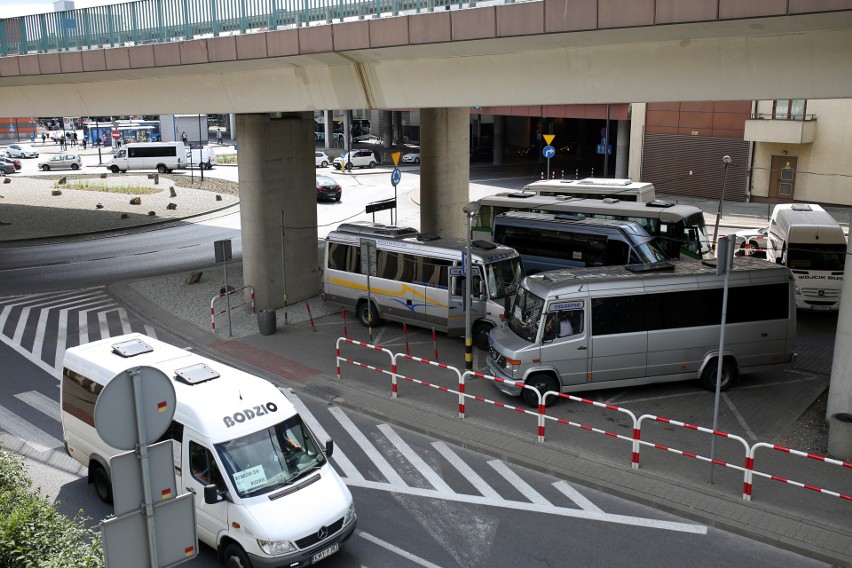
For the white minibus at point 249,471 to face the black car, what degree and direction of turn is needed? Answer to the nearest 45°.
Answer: approximately 135° to its left

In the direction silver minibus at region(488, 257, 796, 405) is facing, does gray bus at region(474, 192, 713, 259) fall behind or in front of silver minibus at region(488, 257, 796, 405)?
behind

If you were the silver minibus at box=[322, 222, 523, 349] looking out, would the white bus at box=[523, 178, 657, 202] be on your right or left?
on your left

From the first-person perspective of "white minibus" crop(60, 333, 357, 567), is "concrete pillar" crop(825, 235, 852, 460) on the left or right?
on its left

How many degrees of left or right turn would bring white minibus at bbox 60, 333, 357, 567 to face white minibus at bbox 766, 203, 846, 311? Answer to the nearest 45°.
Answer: approximately 90° to its left

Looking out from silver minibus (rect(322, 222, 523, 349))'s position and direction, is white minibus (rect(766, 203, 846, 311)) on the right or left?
on its left

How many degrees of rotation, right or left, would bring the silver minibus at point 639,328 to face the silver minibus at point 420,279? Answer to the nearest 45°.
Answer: approximately 90° to its right

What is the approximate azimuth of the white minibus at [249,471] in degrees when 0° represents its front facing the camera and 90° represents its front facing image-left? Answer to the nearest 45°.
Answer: approximately 315°

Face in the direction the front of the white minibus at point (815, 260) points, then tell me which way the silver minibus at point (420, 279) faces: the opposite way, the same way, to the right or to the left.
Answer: to the left

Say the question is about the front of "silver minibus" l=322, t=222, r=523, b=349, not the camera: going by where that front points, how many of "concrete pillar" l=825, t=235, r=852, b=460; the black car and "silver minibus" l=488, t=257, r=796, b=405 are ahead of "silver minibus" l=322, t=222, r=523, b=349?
2

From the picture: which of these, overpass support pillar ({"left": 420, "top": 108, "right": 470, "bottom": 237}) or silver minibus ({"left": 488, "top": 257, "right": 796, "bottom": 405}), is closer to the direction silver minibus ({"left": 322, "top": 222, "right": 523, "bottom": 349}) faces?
the silver minibus ({"left": 488, "top": 257, "right": 796, "bottom": 405})

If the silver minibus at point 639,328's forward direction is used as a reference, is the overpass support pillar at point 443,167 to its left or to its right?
on its right

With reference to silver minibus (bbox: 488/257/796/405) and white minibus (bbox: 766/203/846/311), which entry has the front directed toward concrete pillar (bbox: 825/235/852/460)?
the white minibus

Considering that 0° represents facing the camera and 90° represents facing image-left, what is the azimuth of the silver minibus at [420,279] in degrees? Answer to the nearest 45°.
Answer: approximately 315°
